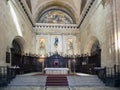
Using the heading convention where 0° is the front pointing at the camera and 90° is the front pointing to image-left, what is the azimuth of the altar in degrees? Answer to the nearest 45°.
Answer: approximately 0°

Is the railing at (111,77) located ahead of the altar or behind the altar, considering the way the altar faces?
ahead

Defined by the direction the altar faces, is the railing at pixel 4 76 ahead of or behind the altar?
ahead

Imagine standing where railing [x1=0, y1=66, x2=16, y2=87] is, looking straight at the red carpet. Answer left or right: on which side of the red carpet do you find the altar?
left

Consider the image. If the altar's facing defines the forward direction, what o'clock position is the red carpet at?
The red carpet is roughly at 12 o'clock from the altar.

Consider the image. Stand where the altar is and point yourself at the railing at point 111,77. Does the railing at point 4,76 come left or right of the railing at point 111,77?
right
